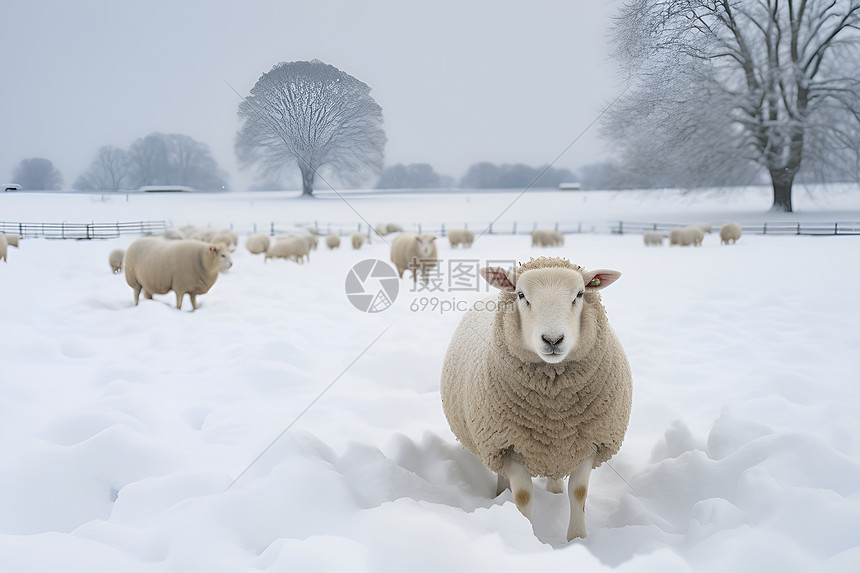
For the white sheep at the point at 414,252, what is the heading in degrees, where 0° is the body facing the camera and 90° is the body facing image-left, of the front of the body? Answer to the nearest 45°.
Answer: approximately 315°

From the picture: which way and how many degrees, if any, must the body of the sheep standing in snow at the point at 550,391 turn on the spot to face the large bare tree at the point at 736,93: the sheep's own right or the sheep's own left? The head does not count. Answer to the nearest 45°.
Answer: approximately 135° to the sheep's own left

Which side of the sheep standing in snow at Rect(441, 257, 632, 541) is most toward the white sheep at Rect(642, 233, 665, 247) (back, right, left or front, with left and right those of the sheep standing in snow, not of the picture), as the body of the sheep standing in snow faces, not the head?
back

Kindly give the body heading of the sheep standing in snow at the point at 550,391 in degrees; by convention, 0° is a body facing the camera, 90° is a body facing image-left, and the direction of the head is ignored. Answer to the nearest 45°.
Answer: approximately 0°

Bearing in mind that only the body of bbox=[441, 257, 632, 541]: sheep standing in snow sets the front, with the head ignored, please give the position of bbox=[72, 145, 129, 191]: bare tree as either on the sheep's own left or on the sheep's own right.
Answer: on the sheep's own right

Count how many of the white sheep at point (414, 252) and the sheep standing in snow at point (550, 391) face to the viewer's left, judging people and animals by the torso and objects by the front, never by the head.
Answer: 0

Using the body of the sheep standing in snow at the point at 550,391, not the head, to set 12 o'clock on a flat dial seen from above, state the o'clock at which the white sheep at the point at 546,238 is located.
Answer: The white sheep is roughly at 6 o'clock from the sheep standing in snow.
